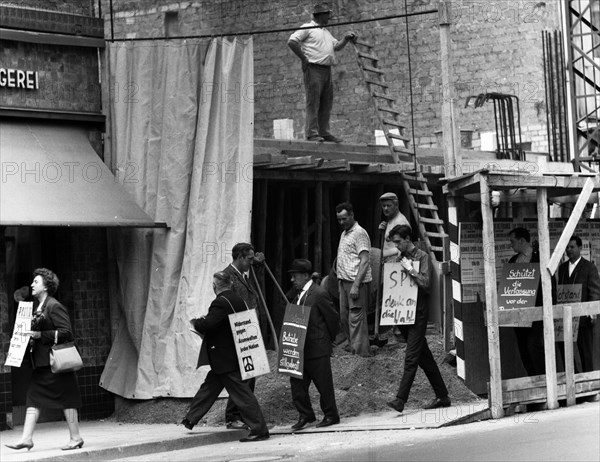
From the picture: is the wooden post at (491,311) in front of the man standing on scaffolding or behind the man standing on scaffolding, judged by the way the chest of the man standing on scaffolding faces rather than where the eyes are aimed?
in front

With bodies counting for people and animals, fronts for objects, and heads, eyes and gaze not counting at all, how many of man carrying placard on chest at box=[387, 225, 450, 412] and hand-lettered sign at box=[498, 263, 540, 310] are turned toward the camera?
1

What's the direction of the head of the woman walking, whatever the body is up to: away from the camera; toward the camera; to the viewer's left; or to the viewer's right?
to the viewer's left

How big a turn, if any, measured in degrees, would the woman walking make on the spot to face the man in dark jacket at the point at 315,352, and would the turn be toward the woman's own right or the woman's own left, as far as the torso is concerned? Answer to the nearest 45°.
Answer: approximately 180°

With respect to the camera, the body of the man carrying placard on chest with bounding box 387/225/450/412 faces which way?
to the viewer's left

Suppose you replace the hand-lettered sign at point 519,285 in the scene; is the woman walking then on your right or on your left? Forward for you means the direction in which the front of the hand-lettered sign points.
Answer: on your right
